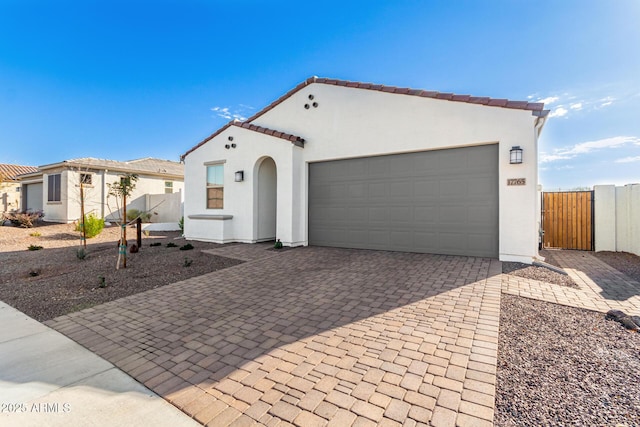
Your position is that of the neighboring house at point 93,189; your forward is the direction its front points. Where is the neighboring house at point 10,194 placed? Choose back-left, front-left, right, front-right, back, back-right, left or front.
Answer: right

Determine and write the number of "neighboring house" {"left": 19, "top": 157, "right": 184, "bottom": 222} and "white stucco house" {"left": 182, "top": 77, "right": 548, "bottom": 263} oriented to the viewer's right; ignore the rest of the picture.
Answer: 0

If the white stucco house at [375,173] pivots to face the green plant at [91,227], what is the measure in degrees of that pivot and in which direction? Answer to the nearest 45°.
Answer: approximately 45° to its right

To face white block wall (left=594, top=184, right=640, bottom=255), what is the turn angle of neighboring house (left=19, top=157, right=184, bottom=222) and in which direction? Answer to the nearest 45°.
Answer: approximately 90° to its left

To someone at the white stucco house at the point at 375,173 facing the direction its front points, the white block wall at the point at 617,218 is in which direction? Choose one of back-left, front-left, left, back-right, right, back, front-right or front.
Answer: back-left

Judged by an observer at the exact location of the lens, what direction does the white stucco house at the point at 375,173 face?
facing the viewer and to the left of the viewer

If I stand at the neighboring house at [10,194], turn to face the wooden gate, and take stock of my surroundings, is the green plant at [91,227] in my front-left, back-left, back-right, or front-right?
front-right

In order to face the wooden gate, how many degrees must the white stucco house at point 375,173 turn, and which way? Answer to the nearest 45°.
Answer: approximately 135° to its left

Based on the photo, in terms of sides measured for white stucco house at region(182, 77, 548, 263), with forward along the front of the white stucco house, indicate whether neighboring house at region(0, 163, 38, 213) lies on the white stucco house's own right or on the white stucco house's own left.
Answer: on the white stucco house's own right

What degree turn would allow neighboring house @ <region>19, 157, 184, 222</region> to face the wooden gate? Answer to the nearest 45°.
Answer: approximately 90° to its left

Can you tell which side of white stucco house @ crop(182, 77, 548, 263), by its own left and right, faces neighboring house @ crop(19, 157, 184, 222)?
right
